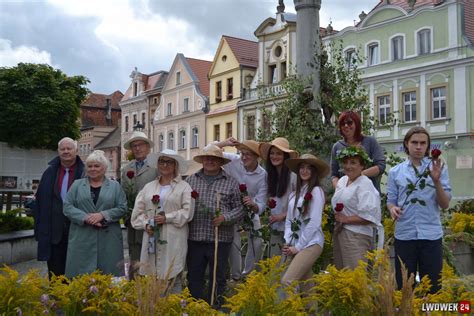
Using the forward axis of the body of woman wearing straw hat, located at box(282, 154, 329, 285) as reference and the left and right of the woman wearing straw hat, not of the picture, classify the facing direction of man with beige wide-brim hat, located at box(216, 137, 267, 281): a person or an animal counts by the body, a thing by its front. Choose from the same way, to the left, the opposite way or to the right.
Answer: the same way

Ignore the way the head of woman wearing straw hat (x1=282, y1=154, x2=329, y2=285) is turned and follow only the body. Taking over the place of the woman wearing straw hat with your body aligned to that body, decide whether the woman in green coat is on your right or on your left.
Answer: on your right

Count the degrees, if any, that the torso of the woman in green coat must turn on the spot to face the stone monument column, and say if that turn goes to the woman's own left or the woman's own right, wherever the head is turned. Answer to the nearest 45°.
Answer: approximately 135° to the woman's own left

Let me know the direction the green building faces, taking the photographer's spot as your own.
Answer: facing the viewer and to the left of the viewer

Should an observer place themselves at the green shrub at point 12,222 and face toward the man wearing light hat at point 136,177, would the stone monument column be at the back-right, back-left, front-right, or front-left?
front-left

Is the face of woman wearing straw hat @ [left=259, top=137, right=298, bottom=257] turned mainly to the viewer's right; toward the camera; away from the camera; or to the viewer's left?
toward the camera

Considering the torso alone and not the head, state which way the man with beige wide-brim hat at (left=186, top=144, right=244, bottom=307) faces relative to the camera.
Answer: toward the camera

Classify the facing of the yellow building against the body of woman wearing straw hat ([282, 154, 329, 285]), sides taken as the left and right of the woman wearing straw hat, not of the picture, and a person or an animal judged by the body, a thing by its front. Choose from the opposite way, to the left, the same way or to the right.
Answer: the same way

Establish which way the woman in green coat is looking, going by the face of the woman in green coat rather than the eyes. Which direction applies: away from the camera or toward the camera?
toward the camera

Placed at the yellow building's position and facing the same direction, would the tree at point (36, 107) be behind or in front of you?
in front

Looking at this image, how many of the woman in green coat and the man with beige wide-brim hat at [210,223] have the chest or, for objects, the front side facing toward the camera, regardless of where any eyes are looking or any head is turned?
2

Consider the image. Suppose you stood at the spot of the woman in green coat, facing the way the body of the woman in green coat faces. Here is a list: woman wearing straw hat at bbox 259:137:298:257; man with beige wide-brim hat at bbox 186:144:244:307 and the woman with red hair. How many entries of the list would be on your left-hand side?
3

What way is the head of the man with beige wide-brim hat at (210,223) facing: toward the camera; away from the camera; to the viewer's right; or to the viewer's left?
toward the camera

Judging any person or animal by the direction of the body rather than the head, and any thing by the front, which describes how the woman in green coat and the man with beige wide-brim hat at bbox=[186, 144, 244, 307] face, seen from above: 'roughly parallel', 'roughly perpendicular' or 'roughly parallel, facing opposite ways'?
roughly parallel
